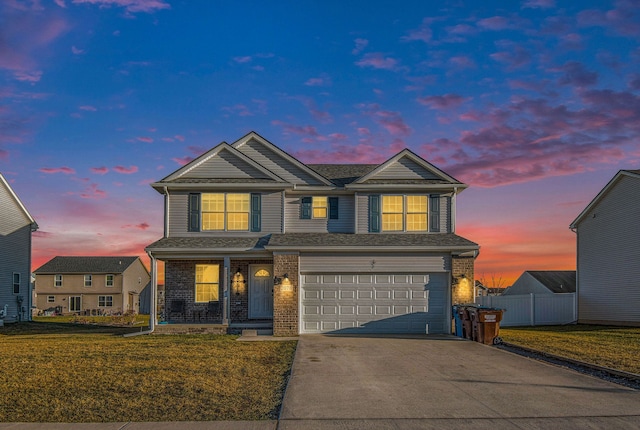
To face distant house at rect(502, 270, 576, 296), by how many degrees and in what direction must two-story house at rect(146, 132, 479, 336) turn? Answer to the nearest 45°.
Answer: approximately 135° to its left

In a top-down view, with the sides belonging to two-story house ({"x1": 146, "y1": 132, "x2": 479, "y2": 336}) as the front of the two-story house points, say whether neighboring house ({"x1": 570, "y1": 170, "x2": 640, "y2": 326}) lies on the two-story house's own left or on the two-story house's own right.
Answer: on the two-story house's own left

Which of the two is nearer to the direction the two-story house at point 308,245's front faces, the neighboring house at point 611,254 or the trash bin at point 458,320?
the trash bin

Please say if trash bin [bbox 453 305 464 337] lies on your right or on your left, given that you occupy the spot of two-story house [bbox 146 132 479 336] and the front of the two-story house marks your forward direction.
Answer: on your left

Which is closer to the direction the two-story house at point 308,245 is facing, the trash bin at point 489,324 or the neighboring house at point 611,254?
the trash bin

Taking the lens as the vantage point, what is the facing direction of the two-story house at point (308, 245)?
facing the viewer

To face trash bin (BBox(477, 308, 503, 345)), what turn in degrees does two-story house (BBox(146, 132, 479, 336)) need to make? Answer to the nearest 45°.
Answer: approximately 45° to its left
